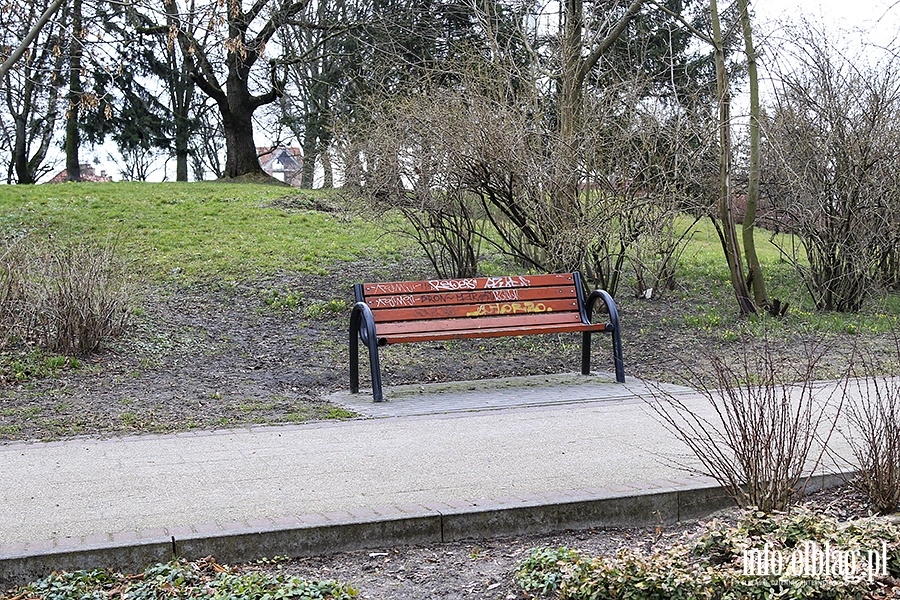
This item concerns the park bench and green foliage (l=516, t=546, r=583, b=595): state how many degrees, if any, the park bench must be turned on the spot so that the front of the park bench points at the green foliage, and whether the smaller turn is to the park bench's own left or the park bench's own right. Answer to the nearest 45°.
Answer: approximately 45° to the park bench's own right

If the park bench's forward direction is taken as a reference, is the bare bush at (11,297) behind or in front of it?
behind

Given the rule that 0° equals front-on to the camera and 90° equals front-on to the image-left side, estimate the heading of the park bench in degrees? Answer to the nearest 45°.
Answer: approximately 315°

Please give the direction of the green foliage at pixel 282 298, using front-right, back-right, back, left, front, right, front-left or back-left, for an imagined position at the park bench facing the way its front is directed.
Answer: back

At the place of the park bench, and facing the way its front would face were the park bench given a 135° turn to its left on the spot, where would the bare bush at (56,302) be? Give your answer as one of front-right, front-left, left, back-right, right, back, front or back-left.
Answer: left

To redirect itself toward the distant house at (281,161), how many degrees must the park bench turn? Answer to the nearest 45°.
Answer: approximately 135° to its left

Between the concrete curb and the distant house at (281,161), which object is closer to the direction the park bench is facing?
the concrete curb

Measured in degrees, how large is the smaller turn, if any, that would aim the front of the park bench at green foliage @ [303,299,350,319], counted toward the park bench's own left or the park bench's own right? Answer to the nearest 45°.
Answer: approximately 180°
